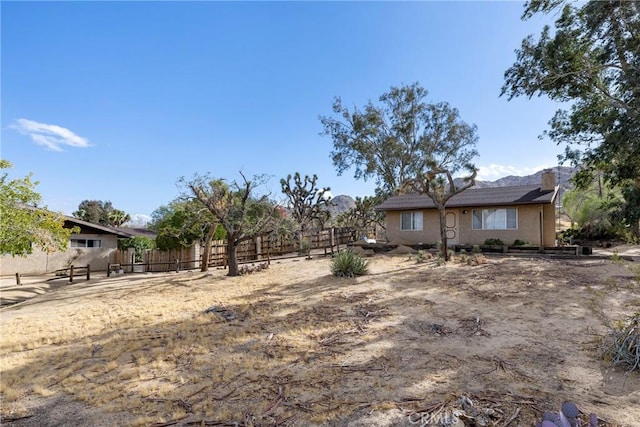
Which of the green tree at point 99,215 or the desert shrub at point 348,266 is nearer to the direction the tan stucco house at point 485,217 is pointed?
the desert shrub

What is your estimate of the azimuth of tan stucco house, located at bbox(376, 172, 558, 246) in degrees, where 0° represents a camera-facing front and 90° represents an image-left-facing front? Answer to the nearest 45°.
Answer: approximately 0°

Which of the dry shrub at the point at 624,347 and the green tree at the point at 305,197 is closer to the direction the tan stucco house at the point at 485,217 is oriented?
the dry shrub

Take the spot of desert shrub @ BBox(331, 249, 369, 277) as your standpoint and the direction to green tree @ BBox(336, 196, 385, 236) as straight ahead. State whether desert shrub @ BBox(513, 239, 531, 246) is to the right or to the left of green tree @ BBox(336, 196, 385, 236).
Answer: right

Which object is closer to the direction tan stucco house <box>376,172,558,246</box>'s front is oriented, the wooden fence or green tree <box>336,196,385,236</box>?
the wooden fence

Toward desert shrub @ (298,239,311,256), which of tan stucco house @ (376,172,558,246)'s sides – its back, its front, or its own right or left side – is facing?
right

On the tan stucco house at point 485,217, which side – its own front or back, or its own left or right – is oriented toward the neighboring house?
right

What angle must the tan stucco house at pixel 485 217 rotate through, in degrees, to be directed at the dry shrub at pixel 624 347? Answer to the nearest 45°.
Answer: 0° — it already faces it

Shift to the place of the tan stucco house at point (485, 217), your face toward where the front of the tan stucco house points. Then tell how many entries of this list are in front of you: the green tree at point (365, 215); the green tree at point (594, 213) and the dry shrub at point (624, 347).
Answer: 1

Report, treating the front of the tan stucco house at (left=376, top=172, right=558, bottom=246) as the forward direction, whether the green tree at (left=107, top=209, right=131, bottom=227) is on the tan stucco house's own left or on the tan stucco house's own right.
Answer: on the tan stucco house's own right
